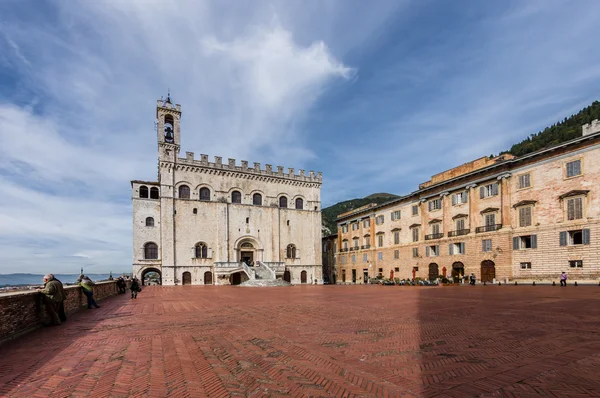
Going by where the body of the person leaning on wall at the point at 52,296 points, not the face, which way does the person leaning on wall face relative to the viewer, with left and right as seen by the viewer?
facing away from the viewer and to the left of the viewer

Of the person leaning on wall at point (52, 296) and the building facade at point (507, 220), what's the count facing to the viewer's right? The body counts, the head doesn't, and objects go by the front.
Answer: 0

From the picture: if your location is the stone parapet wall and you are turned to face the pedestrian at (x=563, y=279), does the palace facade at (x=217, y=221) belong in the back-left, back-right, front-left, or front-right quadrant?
front-left

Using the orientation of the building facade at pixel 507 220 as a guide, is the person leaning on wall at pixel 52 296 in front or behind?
in front

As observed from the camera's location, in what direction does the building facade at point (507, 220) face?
facing the viewer and to the left of the viewer
